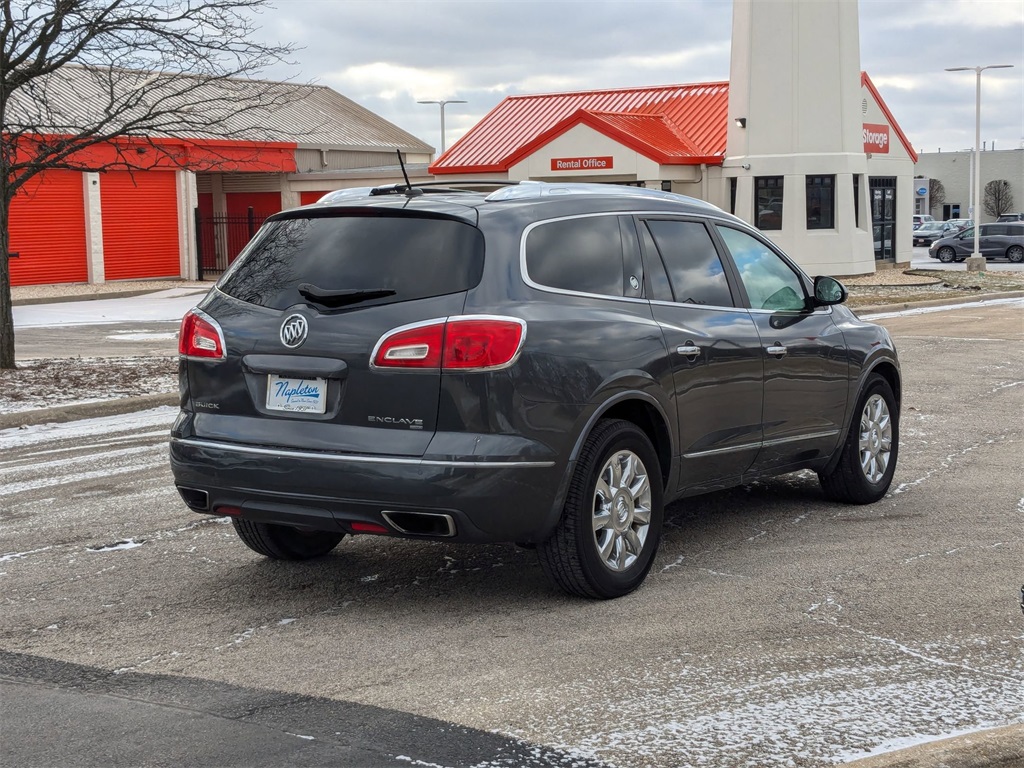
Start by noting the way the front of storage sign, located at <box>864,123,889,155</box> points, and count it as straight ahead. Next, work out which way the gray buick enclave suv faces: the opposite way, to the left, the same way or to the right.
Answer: to the left

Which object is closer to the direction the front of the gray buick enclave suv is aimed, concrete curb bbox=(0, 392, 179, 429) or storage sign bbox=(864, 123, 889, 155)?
the storage sign

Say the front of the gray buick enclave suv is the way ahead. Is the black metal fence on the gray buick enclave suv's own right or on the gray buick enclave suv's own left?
on the gray buick enclave suv's own left

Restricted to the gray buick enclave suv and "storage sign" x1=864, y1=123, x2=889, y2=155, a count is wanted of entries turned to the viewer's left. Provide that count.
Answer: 0

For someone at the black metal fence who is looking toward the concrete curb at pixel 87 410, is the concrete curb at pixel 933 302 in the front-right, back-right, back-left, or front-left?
front-left

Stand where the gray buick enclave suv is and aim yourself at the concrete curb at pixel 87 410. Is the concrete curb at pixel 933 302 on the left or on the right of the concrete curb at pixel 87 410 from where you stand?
right

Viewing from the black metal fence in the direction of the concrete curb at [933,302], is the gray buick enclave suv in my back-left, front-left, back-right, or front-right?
front-right

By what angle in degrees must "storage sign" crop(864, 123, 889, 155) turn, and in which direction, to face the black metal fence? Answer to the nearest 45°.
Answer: approximately 135° to its right

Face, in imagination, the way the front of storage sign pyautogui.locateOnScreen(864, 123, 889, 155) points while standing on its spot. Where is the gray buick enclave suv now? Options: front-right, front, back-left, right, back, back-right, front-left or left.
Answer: front-right

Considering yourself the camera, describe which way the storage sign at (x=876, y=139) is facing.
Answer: facing the viewer and to the right of the viewer

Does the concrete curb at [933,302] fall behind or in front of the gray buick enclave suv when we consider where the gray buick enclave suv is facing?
in front

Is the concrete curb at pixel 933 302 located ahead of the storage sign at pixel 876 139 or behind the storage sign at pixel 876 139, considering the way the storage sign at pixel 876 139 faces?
ahead

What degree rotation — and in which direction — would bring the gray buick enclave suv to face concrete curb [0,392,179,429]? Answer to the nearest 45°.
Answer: approximately 90° to its left

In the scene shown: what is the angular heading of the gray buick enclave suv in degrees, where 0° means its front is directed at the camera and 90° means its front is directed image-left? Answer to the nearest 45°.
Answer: approximately 225°
